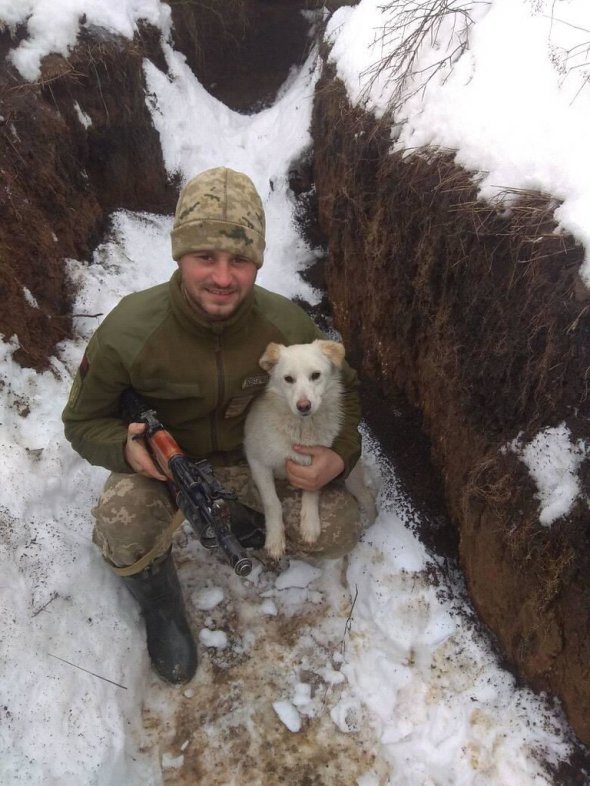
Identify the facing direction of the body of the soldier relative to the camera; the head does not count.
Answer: toward the camera

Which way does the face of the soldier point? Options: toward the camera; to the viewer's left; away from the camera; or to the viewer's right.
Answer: toward the camera
